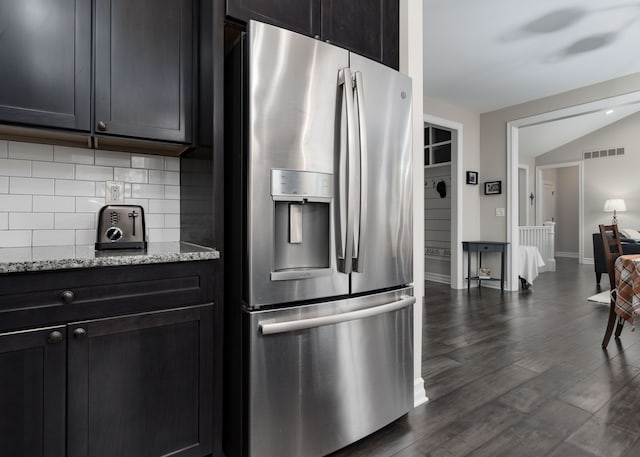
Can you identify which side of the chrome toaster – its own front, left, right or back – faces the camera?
front

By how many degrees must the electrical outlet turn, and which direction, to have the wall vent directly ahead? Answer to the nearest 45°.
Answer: approximately 90° to its left

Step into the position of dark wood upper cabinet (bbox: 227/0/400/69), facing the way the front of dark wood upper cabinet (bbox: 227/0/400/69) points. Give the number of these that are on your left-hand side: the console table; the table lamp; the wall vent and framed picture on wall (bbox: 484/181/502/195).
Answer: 4

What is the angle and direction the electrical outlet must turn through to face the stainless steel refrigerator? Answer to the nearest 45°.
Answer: approximately 45° to its left

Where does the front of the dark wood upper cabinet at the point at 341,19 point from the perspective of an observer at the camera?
facing the viewer and to the right of the viewer

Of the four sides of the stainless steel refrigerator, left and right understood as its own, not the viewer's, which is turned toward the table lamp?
left

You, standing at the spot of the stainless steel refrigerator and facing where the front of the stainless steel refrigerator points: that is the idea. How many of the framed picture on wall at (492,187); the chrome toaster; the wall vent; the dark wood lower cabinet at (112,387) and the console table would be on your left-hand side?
3

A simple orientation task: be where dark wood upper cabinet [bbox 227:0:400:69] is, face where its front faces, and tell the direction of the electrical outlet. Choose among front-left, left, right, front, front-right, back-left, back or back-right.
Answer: back-right

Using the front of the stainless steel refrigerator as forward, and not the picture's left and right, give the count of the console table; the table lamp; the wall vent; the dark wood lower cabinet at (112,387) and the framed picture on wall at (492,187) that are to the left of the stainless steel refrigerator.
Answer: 4

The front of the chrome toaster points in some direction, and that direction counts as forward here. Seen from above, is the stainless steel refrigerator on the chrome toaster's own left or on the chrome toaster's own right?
on the chrome toaster's own left

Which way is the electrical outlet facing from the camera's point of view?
toward the camera
